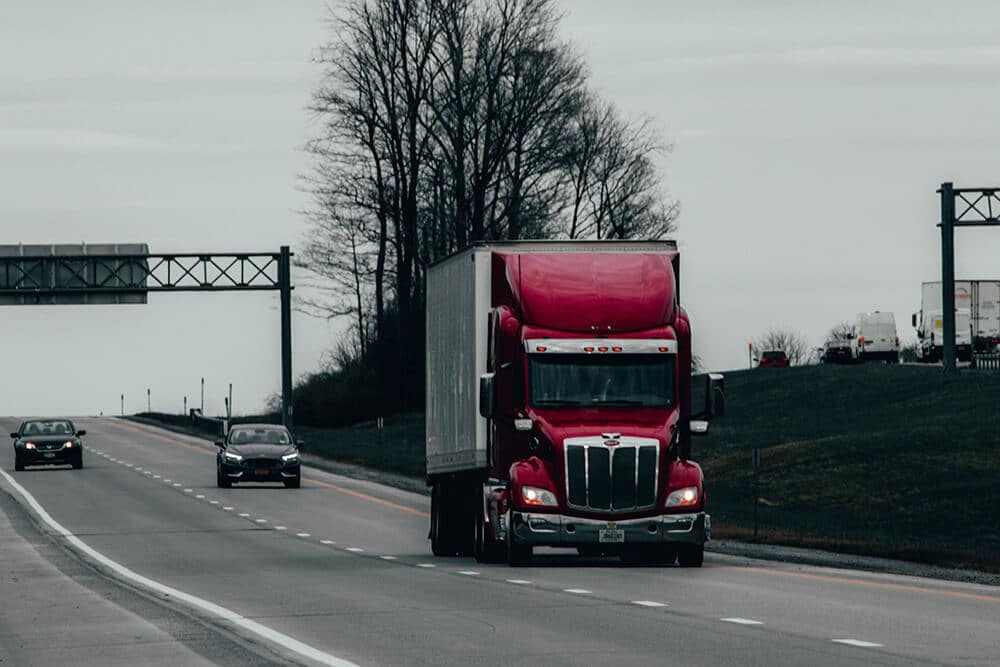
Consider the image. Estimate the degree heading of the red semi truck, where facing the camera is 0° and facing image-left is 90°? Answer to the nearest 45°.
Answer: approximately 0°
